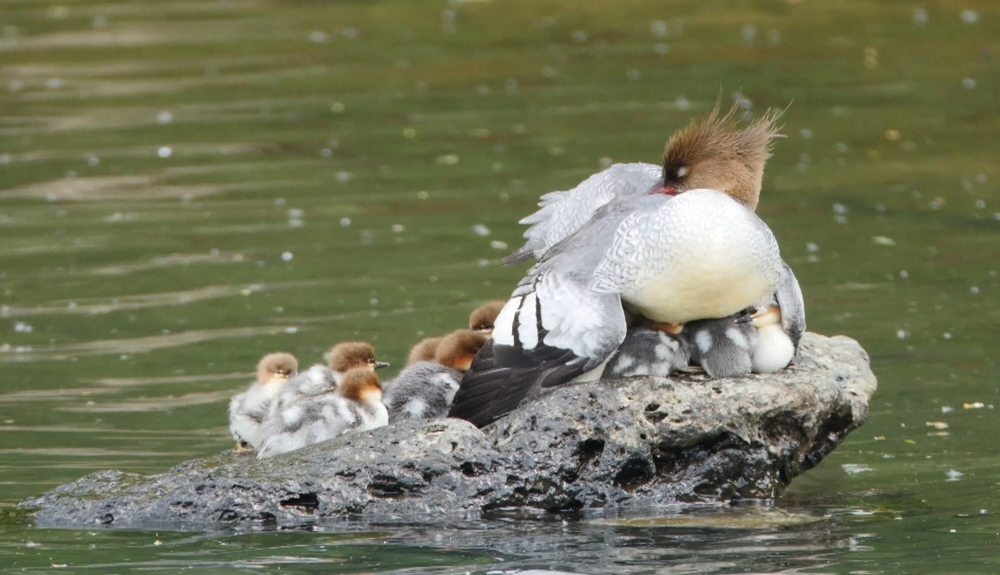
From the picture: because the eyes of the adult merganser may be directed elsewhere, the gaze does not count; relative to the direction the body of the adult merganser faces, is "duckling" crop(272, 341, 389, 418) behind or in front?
behind

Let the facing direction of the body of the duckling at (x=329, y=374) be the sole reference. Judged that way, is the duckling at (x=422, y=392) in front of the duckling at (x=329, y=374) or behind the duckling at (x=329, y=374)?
in front

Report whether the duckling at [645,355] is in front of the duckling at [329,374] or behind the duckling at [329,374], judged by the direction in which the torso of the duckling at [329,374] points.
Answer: in front

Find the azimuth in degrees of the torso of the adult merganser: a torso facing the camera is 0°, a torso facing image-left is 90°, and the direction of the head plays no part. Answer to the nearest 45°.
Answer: approximately 315°

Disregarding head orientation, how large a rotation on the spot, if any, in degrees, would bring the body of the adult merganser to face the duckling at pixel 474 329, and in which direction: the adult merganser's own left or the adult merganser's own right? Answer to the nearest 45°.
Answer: approximately 180°

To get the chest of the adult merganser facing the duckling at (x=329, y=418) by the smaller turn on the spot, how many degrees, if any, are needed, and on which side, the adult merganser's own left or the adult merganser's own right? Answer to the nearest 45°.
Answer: approximately 135° to the adult merganser's own right

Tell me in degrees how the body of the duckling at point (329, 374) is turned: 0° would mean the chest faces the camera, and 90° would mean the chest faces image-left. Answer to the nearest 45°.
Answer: approximately 270°

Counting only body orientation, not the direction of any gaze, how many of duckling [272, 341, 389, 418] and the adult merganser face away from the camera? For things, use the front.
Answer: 0

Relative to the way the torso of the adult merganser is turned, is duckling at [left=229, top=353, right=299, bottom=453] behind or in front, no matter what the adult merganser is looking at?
behind
